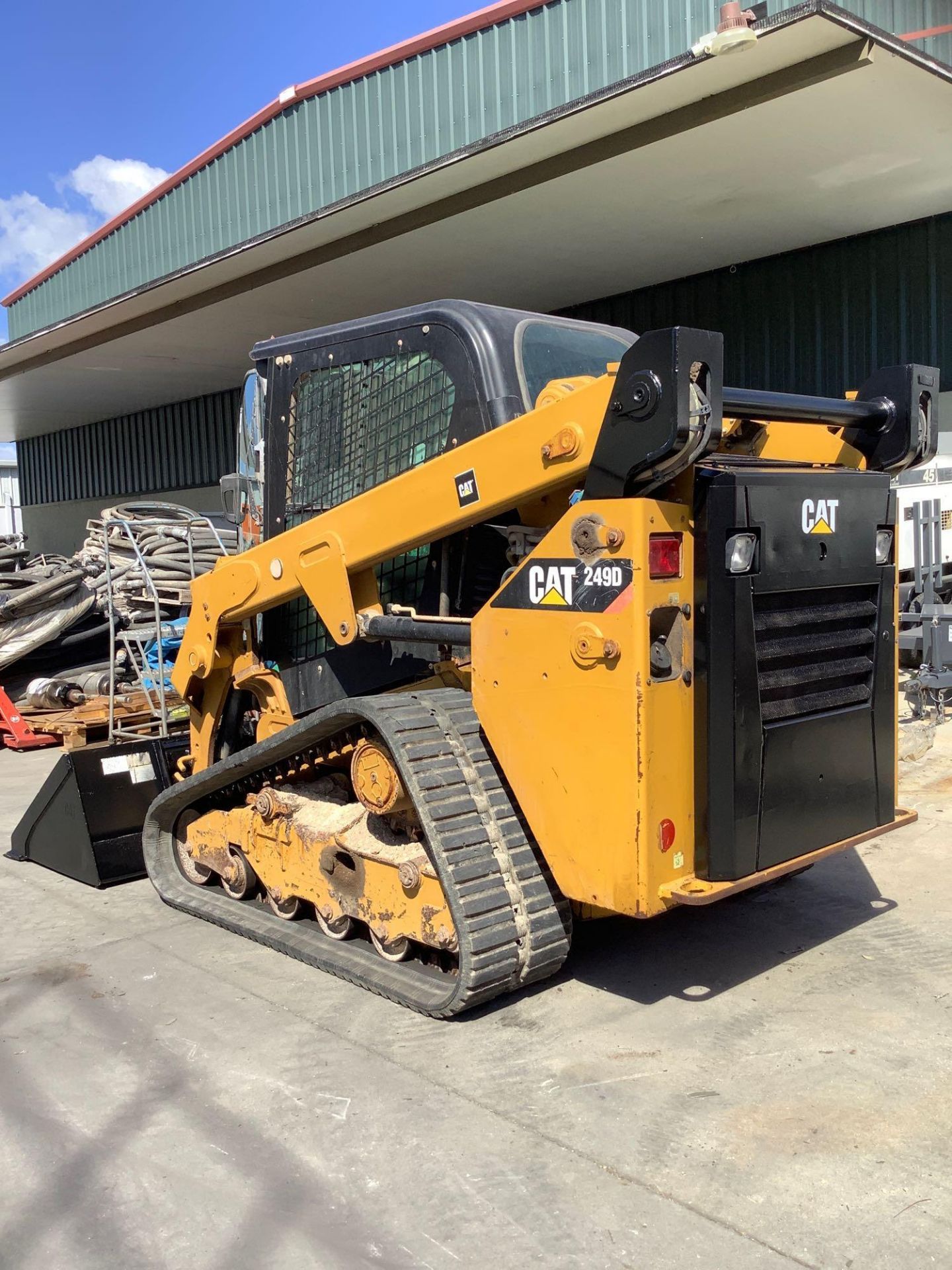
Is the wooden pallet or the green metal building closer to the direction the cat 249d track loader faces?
the wooden pallet

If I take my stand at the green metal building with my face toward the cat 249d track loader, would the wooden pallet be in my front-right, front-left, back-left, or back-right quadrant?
front-right

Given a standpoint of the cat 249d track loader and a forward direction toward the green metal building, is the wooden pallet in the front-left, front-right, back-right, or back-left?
front-left

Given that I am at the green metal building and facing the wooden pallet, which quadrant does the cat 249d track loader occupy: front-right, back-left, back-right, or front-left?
front-left

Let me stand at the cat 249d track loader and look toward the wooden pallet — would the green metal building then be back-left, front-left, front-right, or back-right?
front-right

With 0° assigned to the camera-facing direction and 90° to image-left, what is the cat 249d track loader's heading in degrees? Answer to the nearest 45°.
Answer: approximately 135°

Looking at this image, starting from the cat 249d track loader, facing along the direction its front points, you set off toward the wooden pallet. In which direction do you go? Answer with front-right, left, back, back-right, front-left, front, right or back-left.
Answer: front
